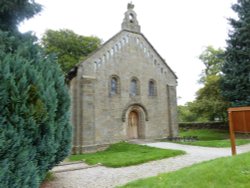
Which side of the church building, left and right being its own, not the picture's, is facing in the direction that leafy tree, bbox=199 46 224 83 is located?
left

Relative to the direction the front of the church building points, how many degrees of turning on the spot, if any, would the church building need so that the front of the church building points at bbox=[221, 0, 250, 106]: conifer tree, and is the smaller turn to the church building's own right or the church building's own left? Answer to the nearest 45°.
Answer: approximately 45° to the church building's own left

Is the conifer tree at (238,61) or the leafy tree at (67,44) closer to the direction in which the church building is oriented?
the conifer tree

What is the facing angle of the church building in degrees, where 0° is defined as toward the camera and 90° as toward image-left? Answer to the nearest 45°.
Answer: approximately 315°

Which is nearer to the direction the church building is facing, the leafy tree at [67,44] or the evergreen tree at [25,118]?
the evergreen tree

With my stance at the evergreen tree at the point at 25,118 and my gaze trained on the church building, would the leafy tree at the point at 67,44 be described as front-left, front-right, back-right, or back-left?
front-left

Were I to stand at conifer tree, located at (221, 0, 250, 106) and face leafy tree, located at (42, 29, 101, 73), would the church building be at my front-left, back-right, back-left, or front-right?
front-left

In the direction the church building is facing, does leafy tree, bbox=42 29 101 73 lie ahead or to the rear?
to the rear

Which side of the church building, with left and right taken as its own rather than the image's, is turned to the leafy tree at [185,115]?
left

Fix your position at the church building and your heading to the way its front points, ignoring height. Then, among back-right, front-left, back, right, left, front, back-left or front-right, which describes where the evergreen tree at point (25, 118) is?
front-right
